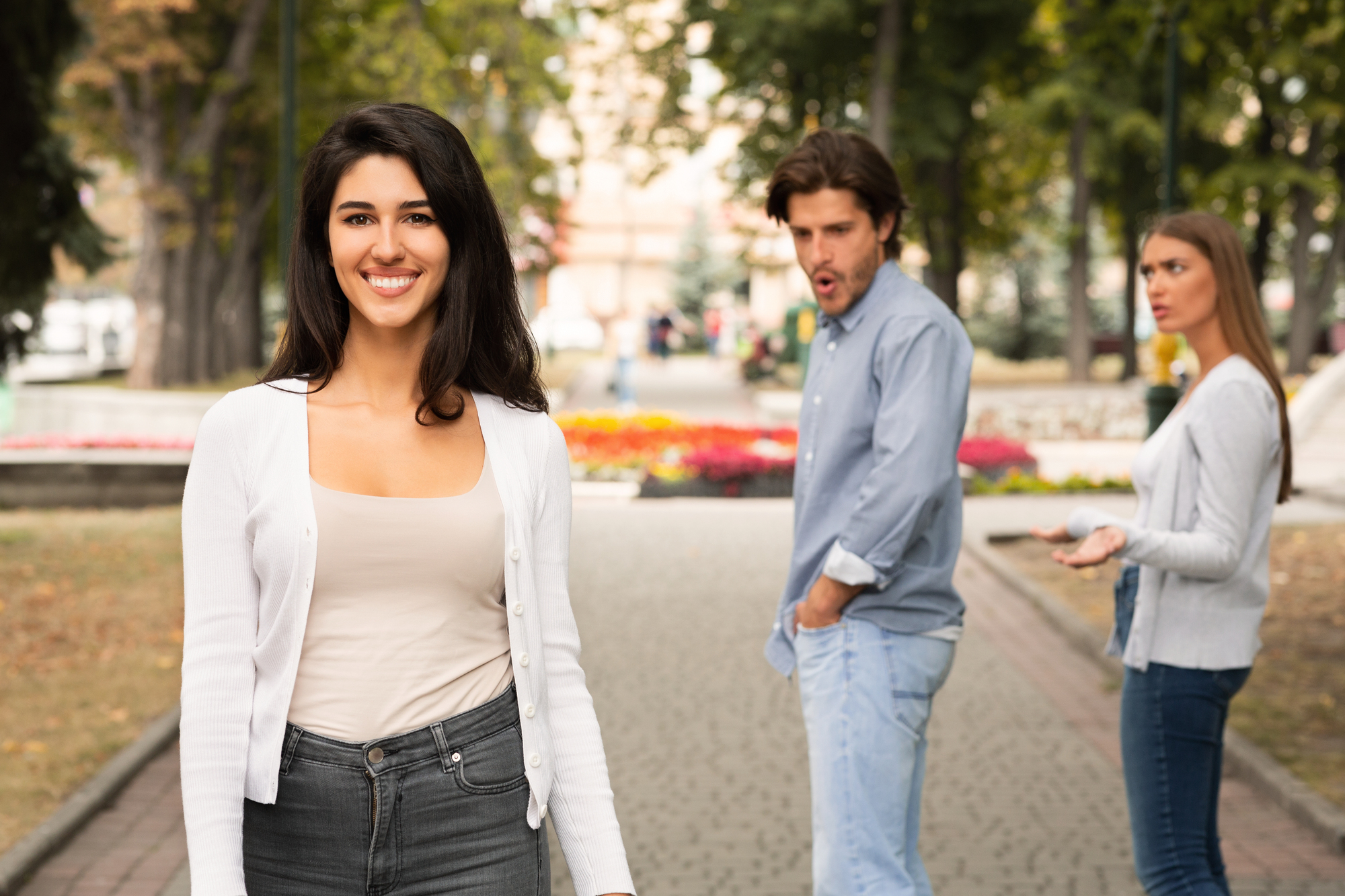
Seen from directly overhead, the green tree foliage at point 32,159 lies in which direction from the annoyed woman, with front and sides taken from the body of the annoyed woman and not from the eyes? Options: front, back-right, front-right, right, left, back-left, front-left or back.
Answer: front-right

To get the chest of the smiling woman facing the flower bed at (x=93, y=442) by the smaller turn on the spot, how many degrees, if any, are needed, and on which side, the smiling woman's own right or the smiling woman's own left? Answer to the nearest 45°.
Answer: approximately 180°

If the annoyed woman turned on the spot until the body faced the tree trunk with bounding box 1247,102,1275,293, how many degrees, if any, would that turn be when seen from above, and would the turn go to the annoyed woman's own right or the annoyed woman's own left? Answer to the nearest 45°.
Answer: approximately 90° to the annoyed woman's own right

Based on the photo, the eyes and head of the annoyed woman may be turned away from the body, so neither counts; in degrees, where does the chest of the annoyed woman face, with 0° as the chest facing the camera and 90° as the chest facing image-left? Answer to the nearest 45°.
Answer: approximately 90°

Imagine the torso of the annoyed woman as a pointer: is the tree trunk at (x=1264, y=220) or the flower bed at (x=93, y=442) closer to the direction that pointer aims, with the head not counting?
the flower bed

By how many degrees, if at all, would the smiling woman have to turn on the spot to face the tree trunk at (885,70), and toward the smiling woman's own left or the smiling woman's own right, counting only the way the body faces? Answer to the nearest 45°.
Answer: approximately 180°

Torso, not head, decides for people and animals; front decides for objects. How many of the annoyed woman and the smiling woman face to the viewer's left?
1

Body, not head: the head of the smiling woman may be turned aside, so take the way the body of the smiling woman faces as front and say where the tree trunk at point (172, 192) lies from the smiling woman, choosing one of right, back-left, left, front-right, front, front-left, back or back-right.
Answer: back

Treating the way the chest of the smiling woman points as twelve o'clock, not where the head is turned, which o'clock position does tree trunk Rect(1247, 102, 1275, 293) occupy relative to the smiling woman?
The tree trunk is roughly at 7 o'clock from the smiling woman.
